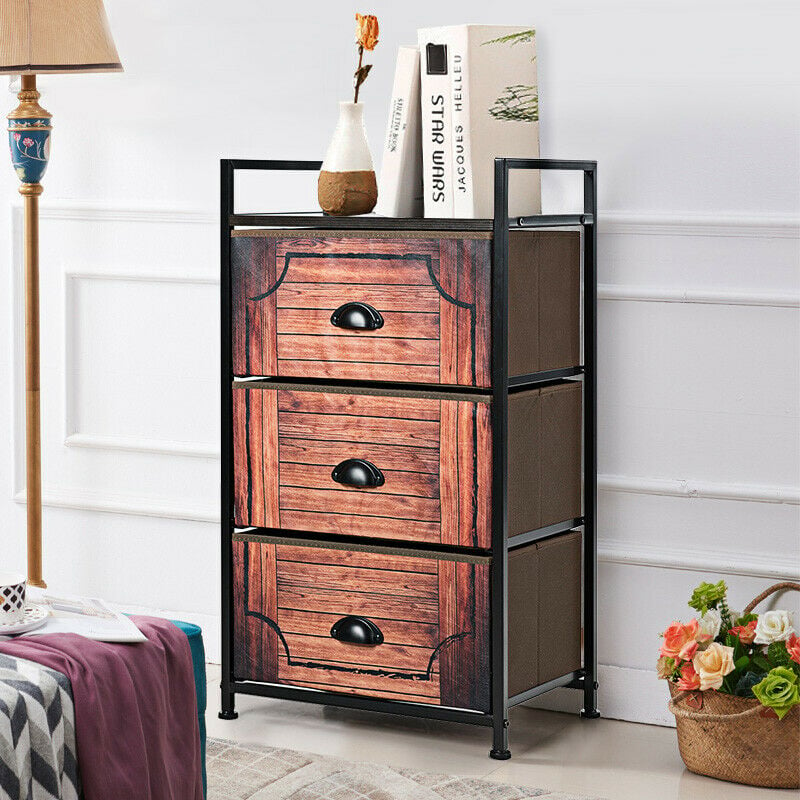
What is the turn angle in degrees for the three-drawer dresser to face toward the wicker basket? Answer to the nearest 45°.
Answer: approximately 135° to its left

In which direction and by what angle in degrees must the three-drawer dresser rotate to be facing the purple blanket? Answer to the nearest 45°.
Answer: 0° — it already faces it

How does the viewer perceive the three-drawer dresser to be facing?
facing the viewer and to the left of the viewer

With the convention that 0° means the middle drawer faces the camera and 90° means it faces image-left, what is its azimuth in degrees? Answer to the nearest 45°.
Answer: approximately 45°

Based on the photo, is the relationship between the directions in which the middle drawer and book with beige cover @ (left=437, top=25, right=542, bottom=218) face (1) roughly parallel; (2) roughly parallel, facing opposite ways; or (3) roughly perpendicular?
roughly perpendicular

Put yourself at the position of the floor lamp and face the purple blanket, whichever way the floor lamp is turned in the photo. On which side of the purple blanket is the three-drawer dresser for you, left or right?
left
